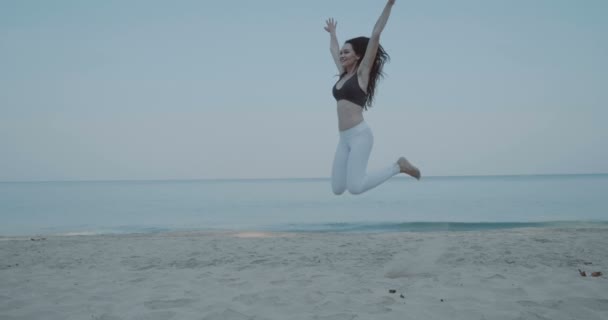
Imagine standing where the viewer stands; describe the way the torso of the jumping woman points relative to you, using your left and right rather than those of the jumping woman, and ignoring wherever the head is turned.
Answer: facing the viewer and to the left of the viewer

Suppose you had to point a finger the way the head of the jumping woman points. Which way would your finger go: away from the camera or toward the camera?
toward the camera
